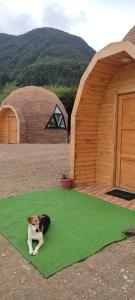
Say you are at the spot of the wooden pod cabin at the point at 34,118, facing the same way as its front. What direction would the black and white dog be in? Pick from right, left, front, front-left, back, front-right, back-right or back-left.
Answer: front-left

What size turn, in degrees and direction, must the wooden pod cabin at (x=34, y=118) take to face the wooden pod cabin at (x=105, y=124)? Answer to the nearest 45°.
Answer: approximately 45° to its left

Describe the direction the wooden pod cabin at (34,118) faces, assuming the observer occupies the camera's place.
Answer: facing the viewer and to the left of the viewer

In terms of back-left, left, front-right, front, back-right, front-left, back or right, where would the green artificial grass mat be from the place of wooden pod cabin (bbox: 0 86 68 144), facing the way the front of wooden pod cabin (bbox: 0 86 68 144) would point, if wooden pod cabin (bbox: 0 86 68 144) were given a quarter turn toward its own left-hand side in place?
front-right
